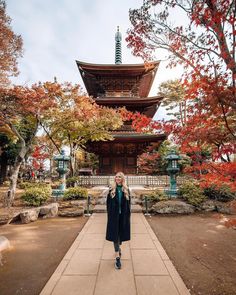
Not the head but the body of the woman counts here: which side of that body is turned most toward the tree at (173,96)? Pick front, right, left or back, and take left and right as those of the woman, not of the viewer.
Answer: back

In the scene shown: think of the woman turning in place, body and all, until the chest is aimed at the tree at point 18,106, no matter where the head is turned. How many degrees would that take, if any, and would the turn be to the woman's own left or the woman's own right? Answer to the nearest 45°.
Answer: approximately 135° to the woman's own right

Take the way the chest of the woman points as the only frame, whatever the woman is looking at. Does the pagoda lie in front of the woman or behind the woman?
behind

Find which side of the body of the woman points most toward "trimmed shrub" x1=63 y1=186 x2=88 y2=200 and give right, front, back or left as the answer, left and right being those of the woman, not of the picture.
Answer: back

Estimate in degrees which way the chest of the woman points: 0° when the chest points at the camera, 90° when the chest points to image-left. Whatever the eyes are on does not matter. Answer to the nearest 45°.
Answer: approximately 0°

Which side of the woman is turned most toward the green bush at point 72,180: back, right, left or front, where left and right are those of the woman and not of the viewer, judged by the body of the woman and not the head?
back

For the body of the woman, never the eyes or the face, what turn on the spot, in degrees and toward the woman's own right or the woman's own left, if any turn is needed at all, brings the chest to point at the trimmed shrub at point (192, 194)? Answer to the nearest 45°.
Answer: approximately 135° to the woman's own left

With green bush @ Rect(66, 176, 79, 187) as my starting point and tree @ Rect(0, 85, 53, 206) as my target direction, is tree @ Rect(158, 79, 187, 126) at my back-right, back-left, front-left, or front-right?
back-left

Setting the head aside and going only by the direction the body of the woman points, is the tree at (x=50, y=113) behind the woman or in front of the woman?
behind
